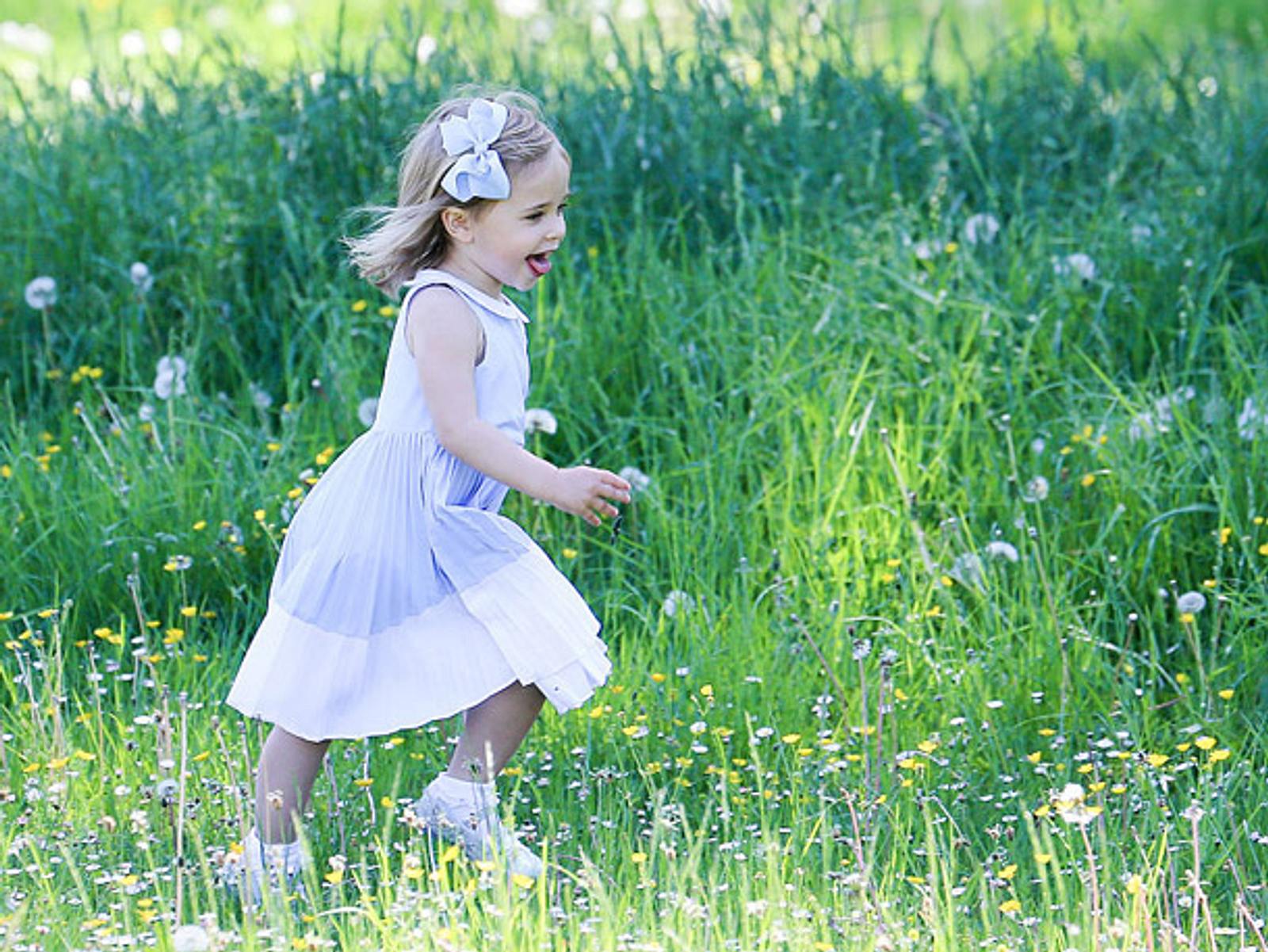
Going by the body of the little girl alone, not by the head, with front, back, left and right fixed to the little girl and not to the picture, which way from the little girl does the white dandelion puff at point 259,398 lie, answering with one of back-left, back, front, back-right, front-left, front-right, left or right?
left

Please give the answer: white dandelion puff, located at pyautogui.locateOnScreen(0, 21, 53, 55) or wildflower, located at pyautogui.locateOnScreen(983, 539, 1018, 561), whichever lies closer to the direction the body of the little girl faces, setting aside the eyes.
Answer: the wildflower

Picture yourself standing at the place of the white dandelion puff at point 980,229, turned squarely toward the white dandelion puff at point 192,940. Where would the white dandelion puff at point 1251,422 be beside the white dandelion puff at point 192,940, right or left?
left

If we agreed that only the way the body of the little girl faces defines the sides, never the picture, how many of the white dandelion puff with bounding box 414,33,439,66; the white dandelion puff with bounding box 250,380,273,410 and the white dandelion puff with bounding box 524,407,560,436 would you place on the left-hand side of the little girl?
3

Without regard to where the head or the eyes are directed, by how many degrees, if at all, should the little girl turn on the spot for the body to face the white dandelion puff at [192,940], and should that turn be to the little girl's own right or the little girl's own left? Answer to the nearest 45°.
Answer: approximately 90° to the little girl's own right

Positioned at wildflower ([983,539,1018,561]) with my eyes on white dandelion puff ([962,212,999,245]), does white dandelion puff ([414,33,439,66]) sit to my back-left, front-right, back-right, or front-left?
front-left

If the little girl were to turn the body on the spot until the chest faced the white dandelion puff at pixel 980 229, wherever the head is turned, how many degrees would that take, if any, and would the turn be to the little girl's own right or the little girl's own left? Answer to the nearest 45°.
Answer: approximately 45° to the little girl's own left

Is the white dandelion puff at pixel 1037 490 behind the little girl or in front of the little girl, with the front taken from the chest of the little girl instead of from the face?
in front

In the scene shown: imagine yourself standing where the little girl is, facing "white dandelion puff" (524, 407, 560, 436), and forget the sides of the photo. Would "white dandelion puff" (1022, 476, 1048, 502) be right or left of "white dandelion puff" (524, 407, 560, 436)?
right

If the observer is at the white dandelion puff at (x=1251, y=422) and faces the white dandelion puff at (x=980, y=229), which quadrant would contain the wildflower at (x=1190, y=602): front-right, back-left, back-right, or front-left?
back-left

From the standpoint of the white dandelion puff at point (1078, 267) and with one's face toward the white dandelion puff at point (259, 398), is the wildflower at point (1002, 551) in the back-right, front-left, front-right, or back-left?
front-left

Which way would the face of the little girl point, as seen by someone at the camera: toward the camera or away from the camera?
toward the camera

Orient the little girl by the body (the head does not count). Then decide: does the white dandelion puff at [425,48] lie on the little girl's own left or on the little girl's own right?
on the little girl's own left

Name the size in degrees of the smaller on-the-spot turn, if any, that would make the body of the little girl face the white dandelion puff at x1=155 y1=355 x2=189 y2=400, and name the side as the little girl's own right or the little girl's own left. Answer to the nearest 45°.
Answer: approximately 90° to the little girl's own left

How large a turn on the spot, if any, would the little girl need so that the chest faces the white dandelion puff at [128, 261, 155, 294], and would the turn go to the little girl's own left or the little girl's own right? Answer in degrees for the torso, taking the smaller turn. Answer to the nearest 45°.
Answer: approximately 90° to the little girl's own left

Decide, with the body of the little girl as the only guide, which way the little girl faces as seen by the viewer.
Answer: to the viewer's right
